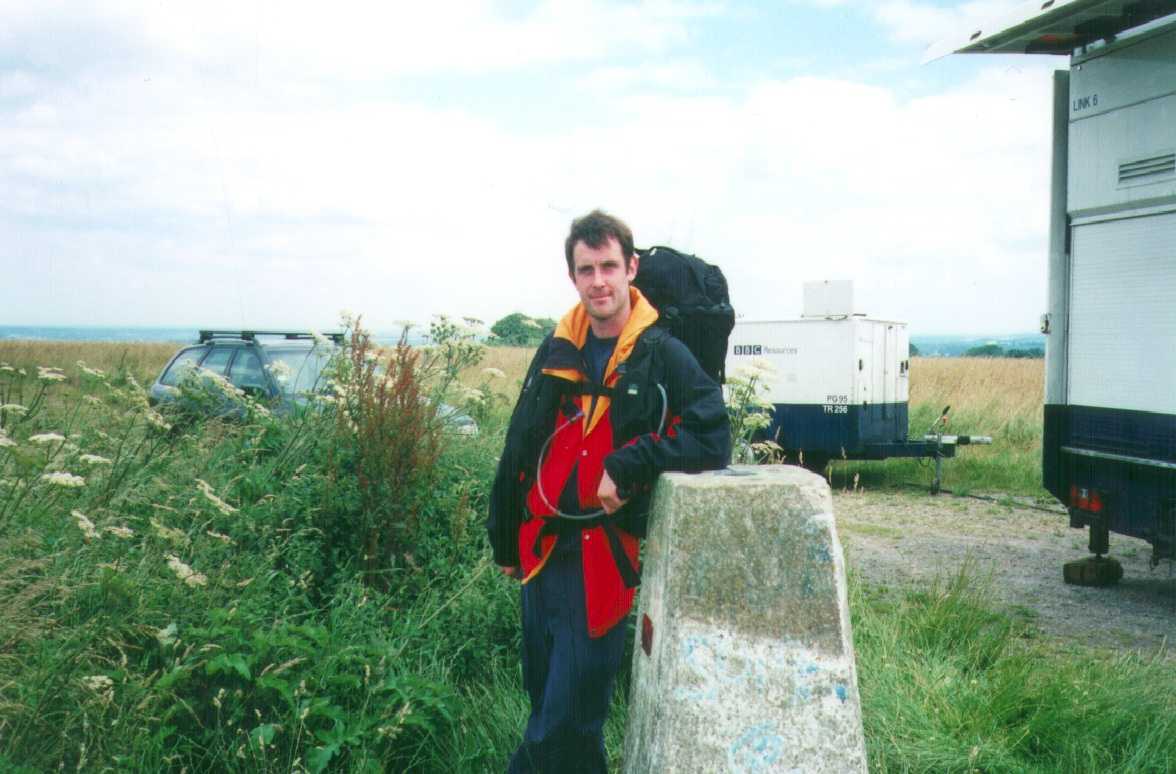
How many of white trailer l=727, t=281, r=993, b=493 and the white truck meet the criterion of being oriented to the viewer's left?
0

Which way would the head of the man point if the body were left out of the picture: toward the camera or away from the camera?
toward the camera

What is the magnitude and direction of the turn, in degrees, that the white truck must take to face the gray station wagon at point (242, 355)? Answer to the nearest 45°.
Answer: approximately 135° to its left

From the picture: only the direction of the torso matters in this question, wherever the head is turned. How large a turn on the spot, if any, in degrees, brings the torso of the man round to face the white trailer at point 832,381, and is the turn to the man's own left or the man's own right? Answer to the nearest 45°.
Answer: approximately 135° to the man's own right

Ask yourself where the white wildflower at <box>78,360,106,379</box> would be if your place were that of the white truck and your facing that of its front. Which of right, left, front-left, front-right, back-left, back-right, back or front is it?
back

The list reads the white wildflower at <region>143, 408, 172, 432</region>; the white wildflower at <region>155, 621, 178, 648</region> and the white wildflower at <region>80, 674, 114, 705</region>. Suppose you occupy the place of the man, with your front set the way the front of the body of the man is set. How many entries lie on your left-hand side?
0

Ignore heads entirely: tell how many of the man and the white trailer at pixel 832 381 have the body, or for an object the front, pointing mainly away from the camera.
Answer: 0

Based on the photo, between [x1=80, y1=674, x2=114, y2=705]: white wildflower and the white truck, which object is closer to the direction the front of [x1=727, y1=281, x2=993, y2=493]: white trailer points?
the white truck

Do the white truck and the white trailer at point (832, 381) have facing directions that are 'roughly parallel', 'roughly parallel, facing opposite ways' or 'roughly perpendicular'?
roughly perpendicular

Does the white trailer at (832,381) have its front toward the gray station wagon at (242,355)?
no

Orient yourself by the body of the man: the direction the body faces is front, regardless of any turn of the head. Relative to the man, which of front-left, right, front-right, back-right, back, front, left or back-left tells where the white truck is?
back

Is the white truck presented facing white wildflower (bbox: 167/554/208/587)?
no

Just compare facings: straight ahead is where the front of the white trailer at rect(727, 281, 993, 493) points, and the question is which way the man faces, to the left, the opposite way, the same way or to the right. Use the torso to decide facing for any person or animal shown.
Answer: to the right

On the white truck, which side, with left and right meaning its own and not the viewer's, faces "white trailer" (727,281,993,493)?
left

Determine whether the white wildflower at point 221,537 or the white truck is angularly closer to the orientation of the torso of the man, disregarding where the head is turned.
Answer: the white wildflower

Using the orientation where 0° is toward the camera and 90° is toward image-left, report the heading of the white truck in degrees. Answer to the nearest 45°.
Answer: approximately 225°

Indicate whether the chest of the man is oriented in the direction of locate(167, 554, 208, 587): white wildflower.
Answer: no

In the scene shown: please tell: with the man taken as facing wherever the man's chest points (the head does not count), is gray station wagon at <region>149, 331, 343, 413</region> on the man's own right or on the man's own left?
on the man's own right

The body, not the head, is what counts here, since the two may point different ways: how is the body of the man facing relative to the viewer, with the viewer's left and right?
facing the viewer and to the left of the viewer

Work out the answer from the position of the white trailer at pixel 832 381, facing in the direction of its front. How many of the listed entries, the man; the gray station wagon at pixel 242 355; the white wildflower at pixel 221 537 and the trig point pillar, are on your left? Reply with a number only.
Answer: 0
